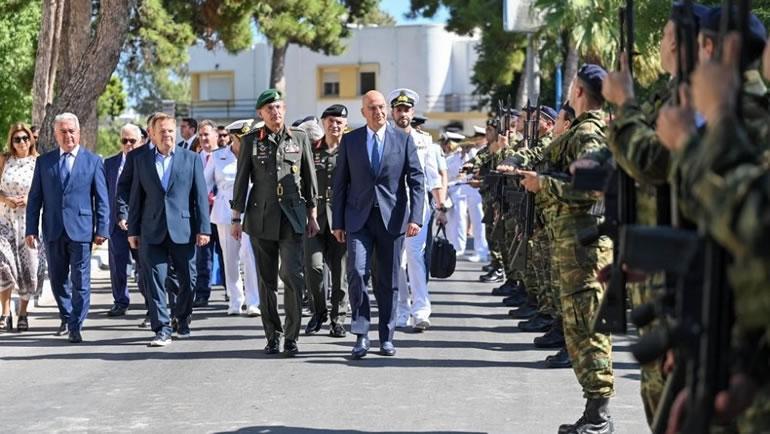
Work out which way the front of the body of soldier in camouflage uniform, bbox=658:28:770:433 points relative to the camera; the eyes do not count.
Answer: to the viewer's left

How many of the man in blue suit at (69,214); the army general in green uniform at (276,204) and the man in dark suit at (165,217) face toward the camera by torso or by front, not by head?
3

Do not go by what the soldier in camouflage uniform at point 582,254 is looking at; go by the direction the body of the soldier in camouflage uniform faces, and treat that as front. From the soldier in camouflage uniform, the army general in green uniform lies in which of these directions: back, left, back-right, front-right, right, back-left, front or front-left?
front-right

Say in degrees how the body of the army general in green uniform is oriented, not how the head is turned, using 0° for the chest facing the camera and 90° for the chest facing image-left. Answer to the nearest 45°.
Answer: approximately 0°

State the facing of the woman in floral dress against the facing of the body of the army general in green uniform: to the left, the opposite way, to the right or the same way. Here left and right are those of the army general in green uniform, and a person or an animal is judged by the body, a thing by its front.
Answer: the same way

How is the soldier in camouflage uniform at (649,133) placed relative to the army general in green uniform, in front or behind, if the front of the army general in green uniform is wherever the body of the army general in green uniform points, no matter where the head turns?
in front

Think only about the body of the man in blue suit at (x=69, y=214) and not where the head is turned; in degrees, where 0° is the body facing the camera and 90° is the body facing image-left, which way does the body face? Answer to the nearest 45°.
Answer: approximately 0°

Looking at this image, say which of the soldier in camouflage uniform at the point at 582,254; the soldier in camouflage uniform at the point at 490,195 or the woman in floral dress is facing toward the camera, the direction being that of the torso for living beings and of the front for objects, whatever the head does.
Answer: the woman in floral dress

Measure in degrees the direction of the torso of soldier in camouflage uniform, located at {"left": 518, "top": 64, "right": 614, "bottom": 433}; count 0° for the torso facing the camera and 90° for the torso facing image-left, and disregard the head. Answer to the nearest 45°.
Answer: approximately 90°

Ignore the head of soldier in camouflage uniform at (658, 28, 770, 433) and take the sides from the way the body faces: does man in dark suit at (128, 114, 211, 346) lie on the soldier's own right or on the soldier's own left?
on the soldier's own right

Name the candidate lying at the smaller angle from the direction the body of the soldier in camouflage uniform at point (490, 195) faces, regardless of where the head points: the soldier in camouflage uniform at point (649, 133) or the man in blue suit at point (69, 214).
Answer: the man in blue suit

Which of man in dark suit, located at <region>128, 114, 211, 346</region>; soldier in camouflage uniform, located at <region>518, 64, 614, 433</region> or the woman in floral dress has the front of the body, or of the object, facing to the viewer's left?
the soldier in camouflage uniform

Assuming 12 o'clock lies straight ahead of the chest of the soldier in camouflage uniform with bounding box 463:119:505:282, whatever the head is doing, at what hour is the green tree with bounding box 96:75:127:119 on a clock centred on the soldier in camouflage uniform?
The green tree is roughly at 2 o'clock from the soldier in camouflage uniform.

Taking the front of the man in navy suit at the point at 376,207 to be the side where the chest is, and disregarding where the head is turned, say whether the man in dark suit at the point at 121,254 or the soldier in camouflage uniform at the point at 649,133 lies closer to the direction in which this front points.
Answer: the soldier in camouflage uniform

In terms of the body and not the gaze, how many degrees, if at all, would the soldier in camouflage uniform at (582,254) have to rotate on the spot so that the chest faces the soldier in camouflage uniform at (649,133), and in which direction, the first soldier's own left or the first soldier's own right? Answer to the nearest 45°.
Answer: approximately 90° to the first soldier's own left

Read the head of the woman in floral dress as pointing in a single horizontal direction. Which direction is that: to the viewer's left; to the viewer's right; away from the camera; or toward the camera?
toward the camera

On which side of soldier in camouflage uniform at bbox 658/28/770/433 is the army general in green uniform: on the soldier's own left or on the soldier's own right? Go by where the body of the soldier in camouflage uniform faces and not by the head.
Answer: on the soldier's own right

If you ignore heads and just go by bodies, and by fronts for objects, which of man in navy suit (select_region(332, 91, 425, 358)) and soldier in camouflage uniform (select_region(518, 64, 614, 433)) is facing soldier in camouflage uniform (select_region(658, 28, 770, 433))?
the man in navy suit
